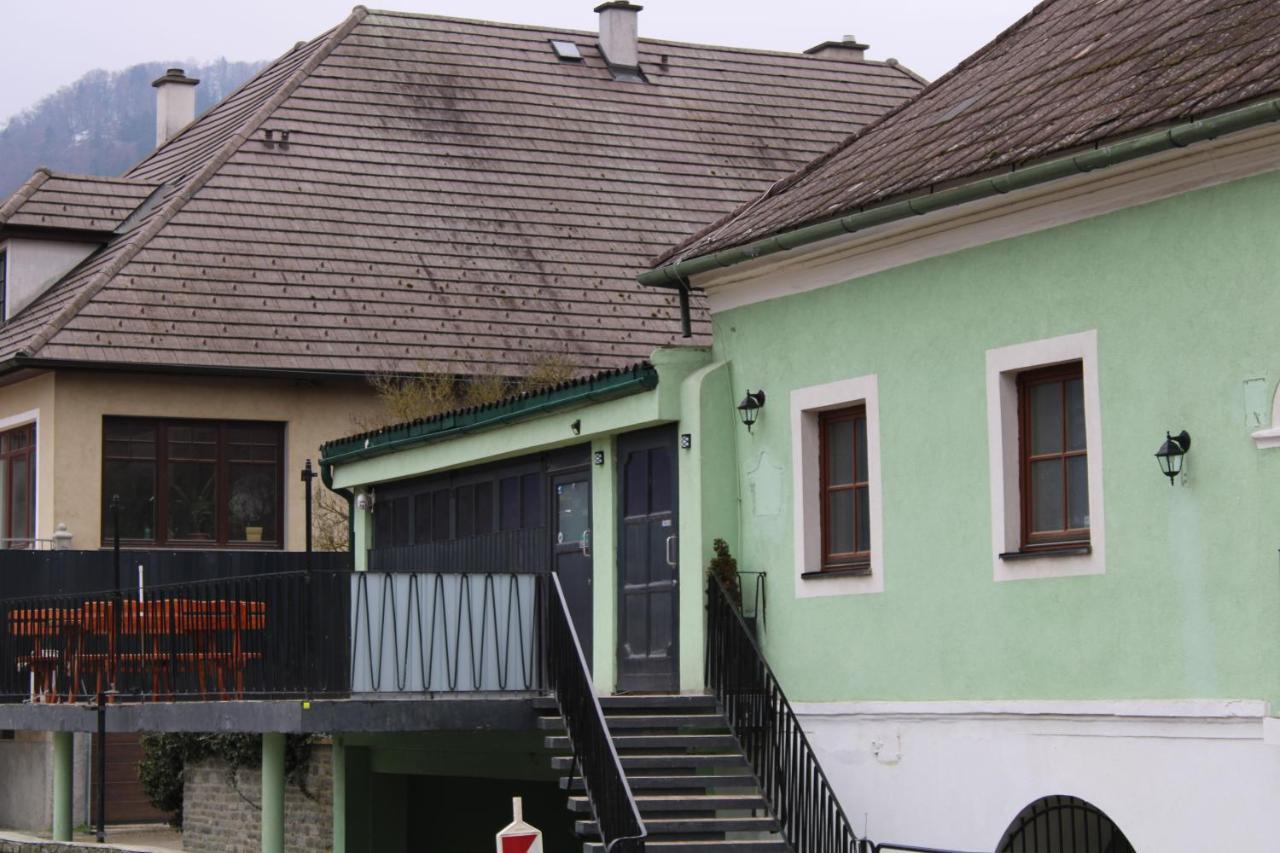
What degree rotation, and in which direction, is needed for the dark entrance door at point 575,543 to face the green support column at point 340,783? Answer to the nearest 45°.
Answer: approximately 90° to its right

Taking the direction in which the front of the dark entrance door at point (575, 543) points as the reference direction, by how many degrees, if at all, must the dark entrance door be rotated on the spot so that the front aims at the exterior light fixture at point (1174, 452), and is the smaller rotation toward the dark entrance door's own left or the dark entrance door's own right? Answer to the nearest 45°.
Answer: approximately 90° to the dark entrance door's own left

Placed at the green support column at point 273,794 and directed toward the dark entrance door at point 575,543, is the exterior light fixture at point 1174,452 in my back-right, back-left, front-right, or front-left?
front-right

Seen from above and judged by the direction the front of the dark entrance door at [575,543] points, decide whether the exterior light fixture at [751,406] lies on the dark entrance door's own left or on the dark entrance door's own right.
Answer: on the dark entrance door's own left

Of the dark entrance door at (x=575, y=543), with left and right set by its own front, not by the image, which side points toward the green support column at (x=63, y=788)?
right

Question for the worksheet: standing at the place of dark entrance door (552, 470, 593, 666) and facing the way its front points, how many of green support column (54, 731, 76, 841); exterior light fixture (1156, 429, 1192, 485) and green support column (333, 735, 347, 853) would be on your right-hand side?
2

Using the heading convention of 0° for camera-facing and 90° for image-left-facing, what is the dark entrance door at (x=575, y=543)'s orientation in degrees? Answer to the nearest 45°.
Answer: approximately 45°

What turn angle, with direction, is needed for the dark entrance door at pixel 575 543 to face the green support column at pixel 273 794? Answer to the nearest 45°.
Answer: approximately 45° to its right
